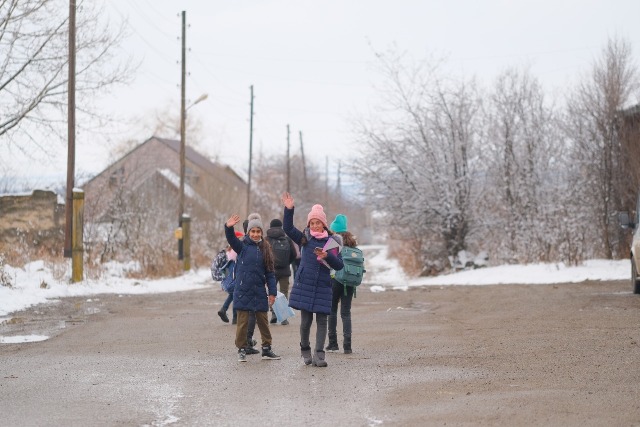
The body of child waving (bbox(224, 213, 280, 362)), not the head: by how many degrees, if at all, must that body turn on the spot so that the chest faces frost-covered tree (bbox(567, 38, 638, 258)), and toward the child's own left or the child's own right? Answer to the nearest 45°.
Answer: approximately 135° to the child's own left

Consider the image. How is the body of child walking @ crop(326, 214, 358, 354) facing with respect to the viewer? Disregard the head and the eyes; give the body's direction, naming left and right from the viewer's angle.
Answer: facing away from the viewer and to the left of the viewer

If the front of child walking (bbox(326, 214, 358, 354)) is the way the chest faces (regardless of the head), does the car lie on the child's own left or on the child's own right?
on the child's own right

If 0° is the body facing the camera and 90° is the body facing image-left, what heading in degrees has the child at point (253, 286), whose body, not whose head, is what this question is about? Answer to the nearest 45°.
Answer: approximately 0°
